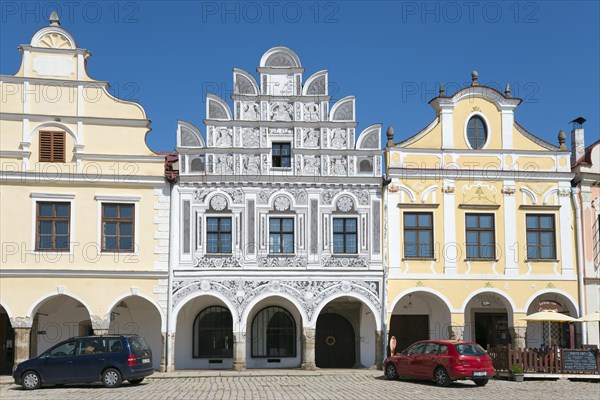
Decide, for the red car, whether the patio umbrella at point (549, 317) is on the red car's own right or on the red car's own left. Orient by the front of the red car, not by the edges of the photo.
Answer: on the red car's own right

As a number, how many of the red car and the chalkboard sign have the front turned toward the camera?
1

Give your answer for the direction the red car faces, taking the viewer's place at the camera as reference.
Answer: facing away from the viewer and to the left of the viewer

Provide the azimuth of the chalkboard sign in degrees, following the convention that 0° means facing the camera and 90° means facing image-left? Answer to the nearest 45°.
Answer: approximately 0°

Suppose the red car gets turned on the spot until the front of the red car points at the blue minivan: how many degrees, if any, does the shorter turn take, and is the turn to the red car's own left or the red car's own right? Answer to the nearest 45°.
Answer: approximately 45° to the red car's own left

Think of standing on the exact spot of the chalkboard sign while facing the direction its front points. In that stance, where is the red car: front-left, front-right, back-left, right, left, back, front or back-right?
front-right

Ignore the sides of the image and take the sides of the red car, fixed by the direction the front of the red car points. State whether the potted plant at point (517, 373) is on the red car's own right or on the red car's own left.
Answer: on the red car's own right
